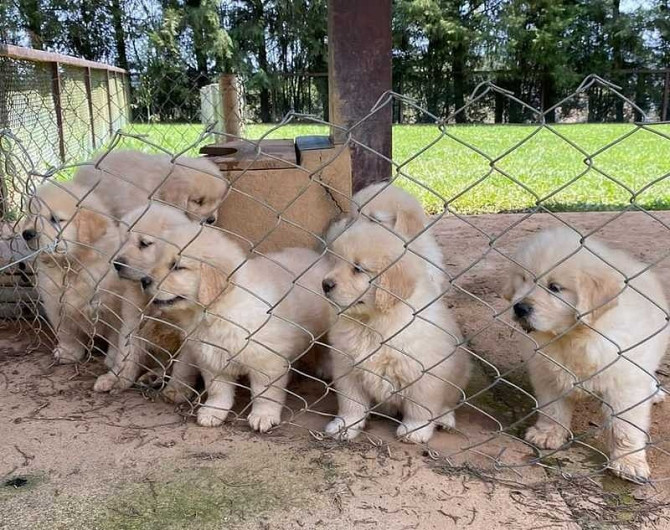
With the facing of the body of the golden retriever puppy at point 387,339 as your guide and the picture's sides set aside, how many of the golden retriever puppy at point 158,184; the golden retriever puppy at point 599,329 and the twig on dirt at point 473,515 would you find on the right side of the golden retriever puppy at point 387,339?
1

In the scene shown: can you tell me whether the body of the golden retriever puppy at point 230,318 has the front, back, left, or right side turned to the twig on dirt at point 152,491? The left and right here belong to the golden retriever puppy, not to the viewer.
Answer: front

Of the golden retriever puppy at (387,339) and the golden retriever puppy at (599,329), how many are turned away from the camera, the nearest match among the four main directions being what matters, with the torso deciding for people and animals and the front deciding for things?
0

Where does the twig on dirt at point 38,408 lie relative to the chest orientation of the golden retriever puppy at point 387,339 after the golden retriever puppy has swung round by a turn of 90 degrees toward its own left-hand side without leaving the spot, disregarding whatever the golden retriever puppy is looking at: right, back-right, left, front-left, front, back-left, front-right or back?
back-right

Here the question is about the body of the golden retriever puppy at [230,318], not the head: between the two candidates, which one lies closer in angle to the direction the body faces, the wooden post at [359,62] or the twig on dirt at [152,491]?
the twig on dirt

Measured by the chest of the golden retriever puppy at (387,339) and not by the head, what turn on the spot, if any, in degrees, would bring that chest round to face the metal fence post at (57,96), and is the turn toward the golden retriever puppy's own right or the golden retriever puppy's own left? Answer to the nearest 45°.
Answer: approximately 90° to the golden retriever puppy's own right

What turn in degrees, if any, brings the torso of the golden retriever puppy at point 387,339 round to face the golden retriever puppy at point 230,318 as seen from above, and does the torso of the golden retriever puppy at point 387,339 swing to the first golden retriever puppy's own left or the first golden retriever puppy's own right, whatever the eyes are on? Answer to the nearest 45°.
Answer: approximately 45° to the first golden retriever puppy's own right

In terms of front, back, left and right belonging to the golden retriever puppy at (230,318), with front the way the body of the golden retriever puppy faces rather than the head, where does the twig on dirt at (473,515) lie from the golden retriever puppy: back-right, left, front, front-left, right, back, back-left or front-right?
left

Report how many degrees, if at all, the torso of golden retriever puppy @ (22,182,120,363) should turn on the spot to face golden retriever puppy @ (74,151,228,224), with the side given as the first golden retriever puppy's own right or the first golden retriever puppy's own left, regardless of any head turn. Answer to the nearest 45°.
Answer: approximately 180°

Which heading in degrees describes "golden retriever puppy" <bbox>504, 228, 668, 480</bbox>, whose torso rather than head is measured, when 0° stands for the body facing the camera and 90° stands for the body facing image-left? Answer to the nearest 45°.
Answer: approximately 45°

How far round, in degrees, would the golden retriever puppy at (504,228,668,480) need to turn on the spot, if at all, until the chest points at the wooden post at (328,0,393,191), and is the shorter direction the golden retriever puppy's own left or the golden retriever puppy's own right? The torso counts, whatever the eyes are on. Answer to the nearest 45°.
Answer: approximately 90° to the golden retriever puppy's own right

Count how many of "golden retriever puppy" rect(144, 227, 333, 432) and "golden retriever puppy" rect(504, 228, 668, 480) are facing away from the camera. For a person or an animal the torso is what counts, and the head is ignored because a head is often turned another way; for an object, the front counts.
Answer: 0

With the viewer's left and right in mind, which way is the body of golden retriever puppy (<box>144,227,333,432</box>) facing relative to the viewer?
facing the viewer and to the left of the viewer

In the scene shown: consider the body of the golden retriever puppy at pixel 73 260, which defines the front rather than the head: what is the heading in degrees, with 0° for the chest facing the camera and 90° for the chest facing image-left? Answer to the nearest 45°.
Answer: approximately 45°

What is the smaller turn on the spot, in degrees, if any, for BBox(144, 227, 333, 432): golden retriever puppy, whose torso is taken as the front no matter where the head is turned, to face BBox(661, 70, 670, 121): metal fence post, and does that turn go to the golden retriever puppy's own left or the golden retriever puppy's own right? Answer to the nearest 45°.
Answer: approximately 180°

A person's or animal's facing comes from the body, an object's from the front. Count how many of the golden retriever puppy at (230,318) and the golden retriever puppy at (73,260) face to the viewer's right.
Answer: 0
